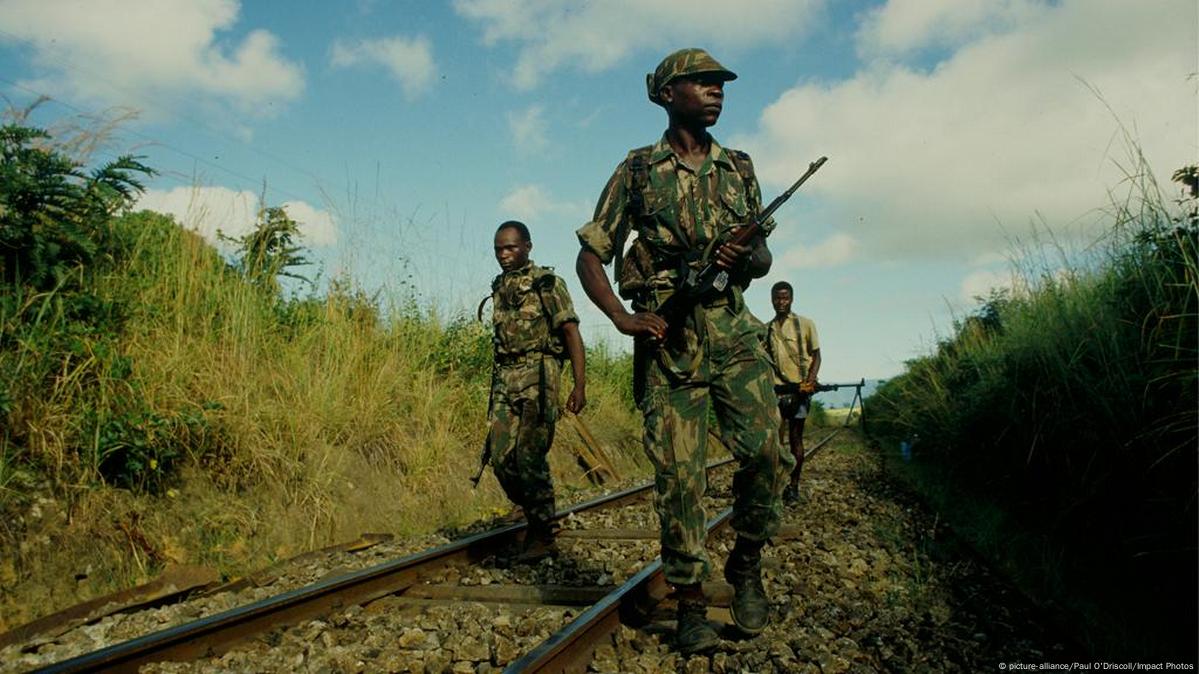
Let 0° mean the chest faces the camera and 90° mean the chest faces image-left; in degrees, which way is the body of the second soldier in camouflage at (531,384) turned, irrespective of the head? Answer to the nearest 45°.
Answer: approximately 45°

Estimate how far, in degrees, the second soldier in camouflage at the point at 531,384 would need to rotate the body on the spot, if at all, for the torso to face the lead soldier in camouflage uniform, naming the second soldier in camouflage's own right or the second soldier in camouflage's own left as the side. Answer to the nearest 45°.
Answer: approximately 45° to the second soldier in camouflage's own left

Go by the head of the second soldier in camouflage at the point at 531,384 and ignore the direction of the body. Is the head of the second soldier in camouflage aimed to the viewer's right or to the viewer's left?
to the viewer's left

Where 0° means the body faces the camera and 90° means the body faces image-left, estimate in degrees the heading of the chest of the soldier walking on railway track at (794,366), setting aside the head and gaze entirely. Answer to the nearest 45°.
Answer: approximately 0°

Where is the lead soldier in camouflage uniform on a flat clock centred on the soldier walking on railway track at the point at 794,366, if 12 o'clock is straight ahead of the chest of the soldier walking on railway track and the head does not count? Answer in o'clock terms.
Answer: The lead soldier in camouflage uniform is roughly at 12 o'clock from the soldier walking on railway track.

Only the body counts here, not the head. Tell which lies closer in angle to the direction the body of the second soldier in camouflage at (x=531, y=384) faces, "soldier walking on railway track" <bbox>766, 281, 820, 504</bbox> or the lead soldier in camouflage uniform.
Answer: the lead soldier in camouflage uniform

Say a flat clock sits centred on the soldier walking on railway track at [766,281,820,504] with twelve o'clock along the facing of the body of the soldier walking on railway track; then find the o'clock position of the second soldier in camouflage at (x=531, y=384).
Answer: The second soldier in camouflage is roughly at 1 o'clock from the soldier walking on railway track.

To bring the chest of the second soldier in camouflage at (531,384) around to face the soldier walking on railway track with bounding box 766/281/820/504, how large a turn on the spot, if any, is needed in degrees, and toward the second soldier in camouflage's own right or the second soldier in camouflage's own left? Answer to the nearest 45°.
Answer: approximately 180°
